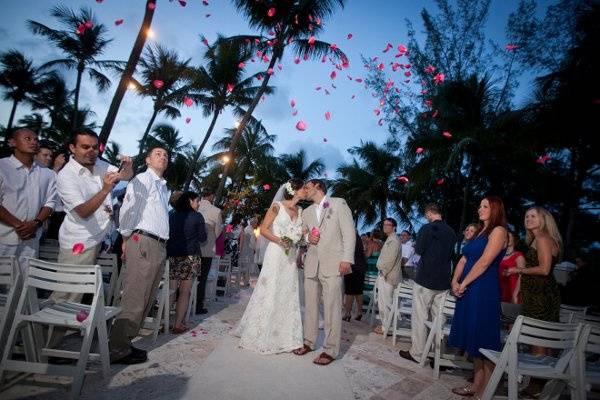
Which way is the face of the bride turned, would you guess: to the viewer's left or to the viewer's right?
to the viewer's right

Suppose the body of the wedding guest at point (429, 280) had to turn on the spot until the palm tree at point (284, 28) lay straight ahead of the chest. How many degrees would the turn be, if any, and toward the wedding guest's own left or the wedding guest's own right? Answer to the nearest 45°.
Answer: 0° — they already face it

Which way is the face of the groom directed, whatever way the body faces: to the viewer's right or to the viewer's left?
to the viewer's left

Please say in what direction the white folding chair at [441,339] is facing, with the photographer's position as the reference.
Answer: facing away from the viewer and to the left of the viewer

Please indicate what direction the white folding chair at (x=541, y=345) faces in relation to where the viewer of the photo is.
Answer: facing away from the viewer and to the left of the viewer

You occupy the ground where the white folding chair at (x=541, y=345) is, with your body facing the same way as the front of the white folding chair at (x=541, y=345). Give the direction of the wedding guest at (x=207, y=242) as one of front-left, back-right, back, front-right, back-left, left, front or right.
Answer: front-left

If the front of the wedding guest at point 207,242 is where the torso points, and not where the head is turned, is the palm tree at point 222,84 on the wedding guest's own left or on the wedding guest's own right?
on the wedding guest's own left

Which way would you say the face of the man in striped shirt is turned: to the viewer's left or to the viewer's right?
to the viewer's right

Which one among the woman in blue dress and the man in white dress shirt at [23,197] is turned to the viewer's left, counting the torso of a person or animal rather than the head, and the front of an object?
the woman in blue dress

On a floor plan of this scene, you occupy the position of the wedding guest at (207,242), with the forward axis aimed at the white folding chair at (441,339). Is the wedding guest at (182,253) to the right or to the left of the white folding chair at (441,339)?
right

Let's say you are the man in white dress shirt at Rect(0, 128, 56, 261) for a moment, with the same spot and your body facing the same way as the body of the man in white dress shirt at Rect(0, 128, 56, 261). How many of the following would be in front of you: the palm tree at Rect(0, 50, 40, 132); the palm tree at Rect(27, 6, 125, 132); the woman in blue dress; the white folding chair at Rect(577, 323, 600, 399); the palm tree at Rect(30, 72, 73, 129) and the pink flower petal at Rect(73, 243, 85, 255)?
3
